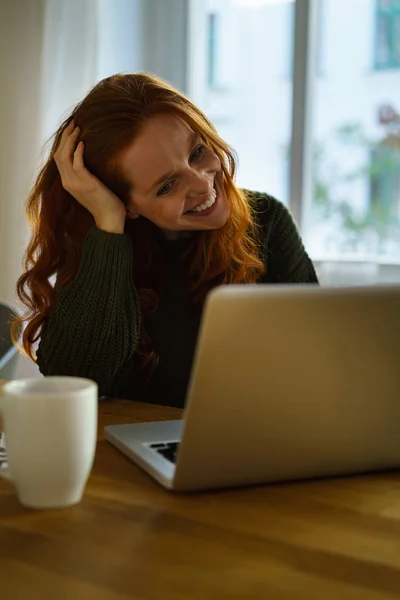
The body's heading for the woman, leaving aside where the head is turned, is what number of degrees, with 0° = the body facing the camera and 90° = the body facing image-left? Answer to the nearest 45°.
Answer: approximately 315°

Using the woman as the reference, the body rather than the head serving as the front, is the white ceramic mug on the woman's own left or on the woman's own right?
on the woman's own right

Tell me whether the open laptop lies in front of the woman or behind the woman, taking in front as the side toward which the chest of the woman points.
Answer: in front

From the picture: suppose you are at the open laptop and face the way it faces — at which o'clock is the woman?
The woman is roughly at 1 o'clock from the open laptop.

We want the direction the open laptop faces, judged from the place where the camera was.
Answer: facing away from the viewer and to the left of the viewer

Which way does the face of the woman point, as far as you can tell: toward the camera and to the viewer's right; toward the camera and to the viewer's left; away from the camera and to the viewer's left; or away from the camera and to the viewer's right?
toward the camera and to the viewer's right

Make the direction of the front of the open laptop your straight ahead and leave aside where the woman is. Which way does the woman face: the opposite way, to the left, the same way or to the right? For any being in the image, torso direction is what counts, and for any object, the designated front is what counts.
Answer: the opposite way
